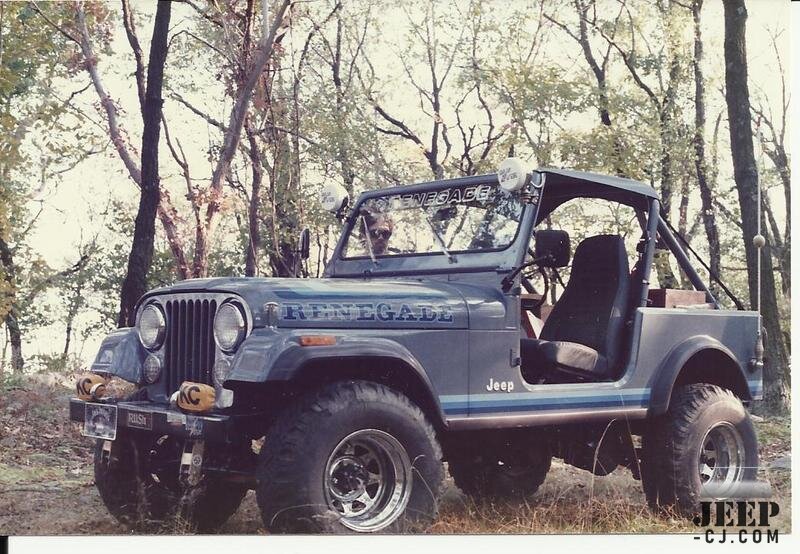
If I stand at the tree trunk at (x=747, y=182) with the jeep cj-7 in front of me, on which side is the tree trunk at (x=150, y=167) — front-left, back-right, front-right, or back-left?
front-right

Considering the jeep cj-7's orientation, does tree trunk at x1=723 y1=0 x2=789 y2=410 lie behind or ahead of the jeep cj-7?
behind

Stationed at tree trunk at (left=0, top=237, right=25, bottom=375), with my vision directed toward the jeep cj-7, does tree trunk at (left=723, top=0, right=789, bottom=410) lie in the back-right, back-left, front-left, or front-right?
front-left

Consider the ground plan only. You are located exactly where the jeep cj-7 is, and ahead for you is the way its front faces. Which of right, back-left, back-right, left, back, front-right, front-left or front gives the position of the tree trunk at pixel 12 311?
right

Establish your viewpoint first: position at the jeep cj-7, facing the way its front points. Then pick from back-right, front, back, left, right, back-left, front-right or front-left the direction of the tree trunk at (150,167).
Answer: right

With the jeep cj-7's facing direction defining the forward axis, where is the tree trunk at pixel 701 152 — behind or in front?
behind

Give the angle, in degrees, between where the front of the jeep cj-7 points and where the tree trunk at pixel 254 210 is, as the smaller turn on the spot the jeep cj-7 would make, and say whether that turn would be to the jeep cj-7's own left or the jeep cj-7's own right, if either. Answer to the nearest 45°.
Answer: approximately 135° to the jeep cj-7's own right
